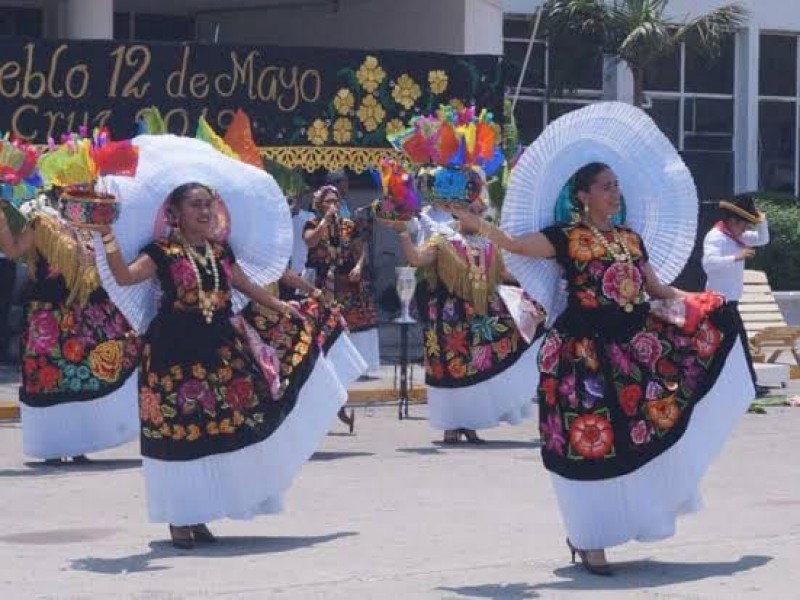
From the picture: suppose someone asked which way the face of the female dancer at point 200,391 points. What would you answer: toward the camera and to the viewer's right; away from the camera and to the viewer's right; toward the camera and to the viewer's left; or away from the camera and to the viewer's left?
toward the camera and to the viewer's right

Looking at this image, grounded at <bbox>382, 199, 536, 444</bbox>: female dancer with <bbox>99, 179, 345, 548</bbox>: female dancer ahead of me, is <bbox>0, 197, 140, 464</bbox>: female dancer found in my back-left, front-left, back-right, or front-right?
front-right

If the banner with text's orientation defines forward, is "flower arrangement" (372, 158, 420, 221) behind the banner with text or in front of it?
in front

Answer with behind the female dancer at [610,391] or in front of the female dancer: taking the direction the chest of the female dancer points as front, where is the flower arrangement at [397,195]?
behind

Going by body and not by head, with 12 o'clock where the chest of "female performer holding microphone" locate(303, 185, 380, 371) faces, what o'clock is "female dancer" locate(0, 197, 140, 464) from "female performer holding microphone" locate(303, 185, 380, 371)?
"female dancer" locate(0, 197, 140, 464) is roughly at 1 o'clock from "female performer holding microphone" locate(303, 185, 380, 371).

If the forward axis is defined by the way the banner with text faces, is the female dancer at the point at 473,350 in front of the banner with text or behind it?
in front

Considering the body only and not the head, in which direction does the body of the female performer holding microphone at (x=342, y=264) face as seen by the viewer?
toward the camera

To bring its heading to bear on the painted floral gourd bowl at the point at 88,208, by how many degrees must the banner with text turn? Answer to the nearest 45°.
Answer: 0° — it already faces it

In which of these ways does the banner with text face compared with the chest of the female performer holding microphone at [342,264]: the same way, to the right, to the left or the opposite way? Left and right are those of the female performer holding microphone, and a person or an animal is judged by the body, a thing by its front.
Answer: the same way

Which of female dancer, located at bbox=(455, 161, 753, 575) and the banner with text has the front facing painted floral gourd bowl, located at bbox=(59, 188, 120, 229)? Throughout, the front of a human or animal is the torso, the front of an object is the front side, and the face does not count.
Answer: the banner with text

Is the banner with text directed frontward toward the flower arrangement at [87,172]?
yes

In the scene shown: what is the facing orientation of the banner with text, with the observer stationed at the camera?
facing the viewer

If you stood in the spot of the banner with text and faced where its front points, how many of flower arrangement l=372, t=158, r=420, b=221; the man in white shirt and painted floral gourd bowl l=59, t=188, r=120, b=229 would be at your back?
0

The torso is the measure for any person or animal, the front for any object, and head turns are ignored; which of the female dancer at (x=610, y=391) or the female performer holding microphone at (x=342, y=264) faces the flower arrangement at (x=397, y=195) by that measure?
the female performer holding microphone at (x=342, y=264)

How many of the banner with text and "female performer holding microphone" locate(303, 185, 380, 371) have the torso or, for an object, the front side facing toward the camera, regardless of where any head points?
2

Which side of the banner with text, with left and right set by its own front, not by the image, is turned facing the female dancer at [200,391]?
front
